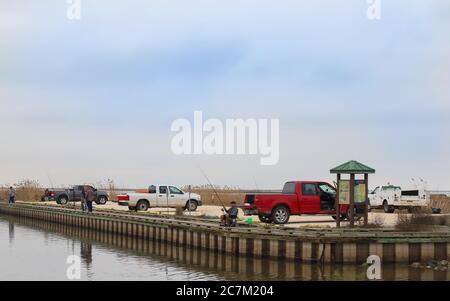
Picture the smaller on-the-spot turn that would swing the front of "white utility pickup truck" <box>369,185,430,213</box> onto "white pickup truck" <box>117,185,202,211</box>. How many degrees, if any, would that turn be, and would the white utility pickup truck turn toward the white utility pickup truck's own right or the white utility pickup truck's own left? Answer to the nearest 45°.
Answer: approximately 45° to the white utility pickup truck's own left

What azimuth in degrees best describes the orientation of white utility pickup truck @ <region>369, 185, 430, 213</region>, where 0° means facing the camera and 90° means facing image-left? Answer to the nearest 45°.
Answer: approximately 135°

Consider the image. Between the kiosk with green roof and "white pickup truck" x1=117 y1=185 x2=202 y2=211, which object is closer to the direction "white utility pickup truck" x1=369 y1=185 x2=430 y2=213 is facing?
the white pickup truck

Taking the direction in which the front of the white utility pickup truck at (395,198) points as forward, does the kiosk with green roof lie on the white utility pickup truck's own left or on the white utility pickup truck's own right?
on the white utility pickup truck's own left

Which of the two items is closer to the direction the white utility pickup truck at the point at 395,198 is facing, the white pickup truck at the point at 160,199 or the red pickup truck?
the white pickup truck

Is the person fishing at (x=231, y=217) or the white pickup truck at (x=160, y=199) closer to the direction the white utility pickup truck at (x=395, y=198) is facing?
the white pickup truck

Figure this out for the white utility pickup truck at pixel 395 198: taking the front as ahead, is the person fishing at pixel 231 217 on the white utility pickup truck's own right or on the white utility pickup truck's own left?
on the white utility pickup truck's own left

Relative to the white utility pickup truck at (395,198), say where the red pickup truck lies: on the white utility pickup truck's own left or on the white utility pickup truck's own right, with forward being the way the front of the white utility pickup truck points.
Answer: on the white utility pickup truck's own left
